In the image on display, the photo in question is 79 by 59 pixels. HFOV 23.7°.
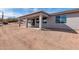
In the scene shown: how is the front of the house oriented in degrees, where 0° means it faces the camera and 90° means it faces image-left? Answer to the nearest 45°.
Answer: approximately 45°
